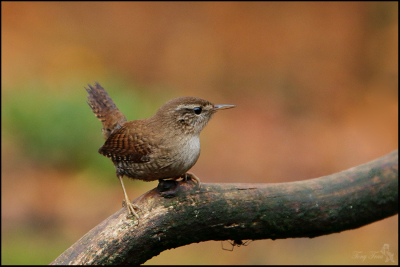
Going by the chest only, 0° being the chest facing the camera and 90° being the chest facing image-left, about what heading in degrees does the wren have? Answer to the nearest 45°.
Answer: approximately 270°
